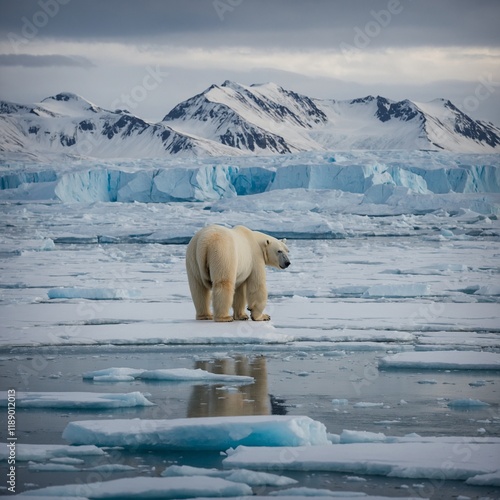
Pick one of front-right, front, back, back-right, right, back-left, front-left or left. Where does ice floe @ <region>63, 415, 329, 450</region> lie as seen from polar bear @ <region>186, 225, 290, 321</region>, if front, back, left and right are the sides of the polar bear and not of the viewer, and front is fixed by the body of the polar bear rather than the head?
back-right

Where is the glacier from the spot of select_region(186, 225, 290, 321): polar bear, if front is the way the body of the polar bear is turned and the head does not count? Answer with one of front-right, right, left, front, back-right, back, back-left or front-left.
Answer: front-left

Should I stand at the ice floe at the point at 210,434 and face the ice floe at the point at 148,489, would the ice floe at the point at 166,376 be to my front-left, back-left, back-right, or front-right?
back-right

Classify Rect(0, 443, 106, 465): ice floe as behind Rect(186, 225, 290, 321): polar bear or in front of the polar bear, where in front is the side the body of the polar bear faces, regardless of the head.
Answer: behind

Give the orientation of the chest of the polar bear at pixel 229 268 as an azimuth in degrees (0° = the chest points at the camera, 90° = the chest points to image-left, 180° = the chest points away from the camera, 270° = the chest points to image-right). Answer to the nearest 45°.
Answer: approximately 225°

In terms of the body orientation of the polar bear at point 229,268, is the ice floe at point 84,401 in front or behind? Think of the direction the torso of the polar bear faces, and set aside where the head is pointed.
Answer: behind

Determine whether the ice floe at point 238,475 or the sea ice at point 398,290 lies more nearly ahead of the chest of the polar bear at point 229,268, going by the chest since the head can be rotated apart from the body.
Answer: the sea ice

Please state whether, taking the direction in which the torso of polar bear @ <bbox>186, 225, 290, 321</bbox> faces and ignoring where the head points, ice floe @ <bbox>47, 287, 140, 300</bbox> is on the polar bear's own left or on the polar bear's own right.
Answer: on the polar bear's own left

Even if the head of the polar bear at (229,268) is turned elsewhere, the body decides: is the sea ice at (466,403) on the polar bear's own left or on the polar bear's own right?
on the polar bear's own right

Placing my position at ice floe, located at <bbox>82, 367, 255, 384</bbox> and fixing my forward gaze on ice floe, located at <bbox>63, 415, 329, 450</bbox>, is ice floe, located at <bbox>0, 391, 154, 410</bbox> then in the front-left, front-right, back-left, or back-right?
front-right

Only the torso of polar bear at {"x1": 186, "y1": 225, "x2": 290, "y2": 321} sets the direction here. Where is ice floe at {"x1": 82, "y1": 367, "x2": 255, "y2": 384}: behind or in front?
behind

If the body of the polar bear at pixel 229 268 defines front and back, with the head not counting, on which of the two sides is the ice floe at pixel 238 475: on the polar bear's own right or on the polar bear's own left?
on the polar bear's own right

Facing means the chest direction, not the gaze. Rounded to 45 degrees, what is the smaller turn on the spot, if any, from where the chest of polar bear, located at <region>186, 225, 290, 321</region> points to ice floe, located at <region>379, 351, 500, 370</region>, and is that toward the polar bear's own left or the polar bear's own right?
approximately 90° to the polar bear's own right
